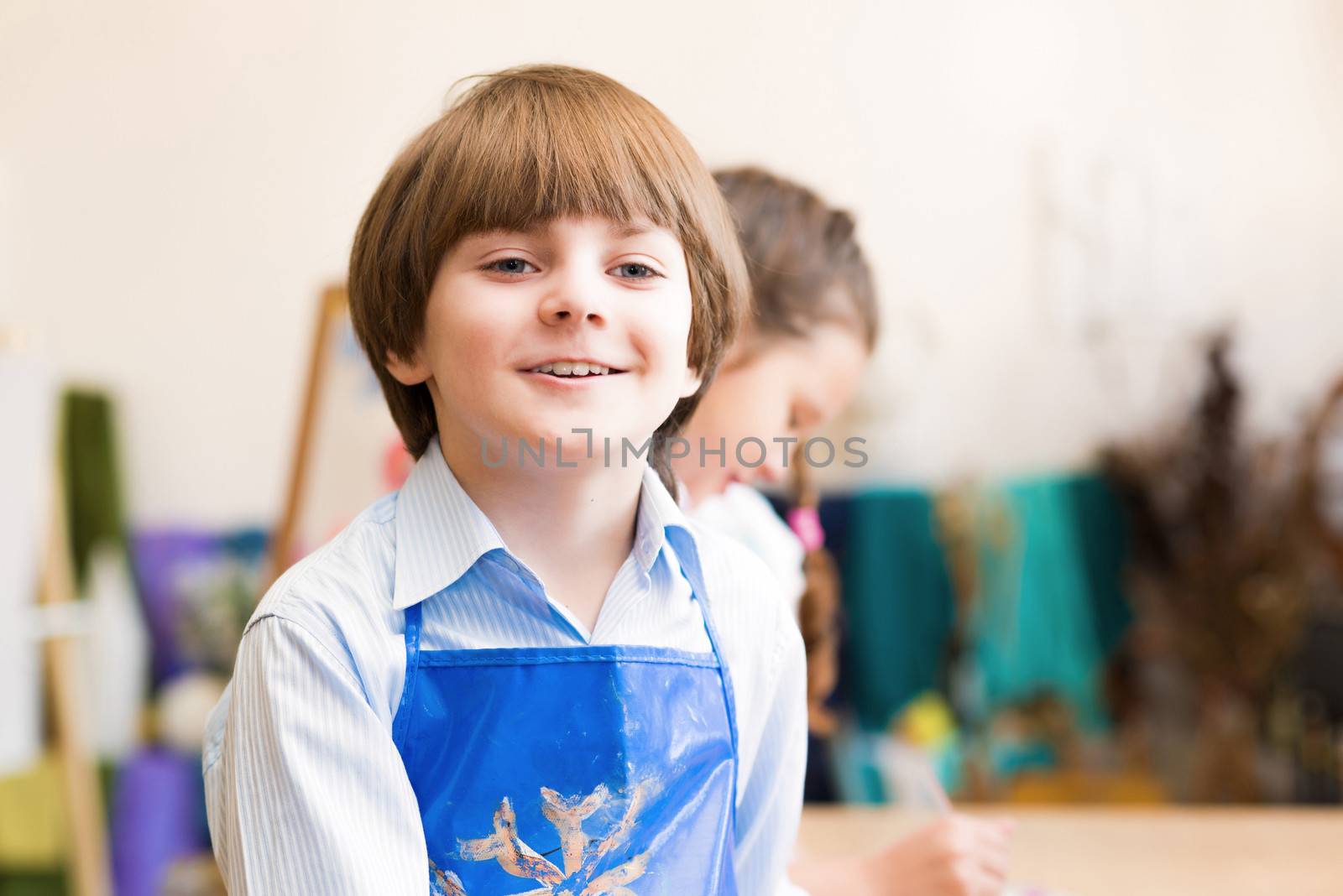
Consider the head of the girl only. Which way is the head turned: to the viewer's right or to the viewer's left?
to the viewer's right

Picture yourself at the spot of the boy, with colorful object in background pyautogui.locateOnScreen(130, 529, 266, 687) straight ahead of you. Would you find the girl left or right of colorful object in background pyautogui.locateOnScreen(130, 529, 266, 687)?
right

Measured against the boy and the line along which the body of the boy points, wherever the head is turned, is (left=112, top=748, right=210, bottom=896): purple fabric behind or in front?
behind

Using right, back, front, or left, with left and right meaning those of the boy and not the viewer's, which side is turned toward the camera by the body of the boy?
front

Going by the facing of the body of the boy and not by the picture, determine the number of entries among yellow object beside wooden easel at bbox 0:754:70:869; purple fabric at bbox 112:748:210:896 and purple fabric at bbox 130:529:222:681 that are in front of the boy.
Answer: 0

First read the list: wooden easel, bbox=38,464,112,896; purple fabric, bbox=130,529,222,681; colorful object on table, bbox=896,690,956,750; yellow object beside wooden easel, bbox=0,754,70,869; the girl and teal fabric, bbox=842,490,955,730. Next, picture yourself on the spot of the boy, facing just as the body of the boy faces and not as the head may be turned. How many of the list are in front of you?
0

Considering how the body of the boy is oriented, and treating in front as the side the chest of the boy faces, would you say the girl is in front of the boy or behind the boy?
behind

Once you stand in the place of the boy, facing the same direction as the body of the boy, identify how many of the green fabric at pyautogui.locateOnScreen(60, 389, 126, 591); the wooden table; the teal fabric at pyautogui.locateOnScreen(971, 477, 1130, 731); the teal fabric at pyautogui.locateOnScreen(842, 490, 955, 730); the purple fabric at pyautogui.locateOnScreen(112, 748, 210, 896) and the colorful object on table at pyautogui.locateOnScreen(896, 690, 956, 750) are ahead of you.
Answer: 0

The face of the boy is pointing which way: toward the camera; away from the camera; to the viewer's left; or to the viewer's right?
toward the camera

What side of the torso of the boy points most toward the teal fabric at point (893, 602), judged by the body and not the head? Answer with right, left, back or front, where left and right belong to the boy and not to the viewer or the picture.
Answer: back

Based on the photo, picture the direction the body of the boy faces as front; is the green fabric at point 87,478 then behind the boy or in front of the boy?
behind

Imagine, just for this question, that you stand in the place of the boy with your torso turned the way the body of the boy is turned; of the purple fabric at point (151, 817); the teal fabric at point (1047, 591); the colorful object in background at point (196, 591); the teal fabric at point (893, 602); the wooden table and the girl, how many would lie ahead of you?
0

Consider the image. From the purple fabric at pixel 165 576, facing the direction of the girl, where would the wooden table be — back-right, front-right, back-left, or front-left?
front-left

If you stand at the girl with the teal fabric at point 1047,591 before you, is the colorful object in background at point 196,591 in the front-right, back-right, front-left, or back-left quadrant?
front-left

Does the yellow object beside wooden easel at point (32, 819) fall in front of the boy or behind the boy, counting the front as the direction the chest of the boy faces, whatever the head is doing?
behind

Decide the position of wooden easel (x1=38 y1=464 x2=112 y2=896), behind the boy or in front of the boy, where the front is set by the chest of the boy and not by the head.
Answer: behind

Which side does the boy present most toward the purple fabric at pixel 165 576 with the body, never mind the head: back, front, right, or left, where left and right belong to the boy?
back
